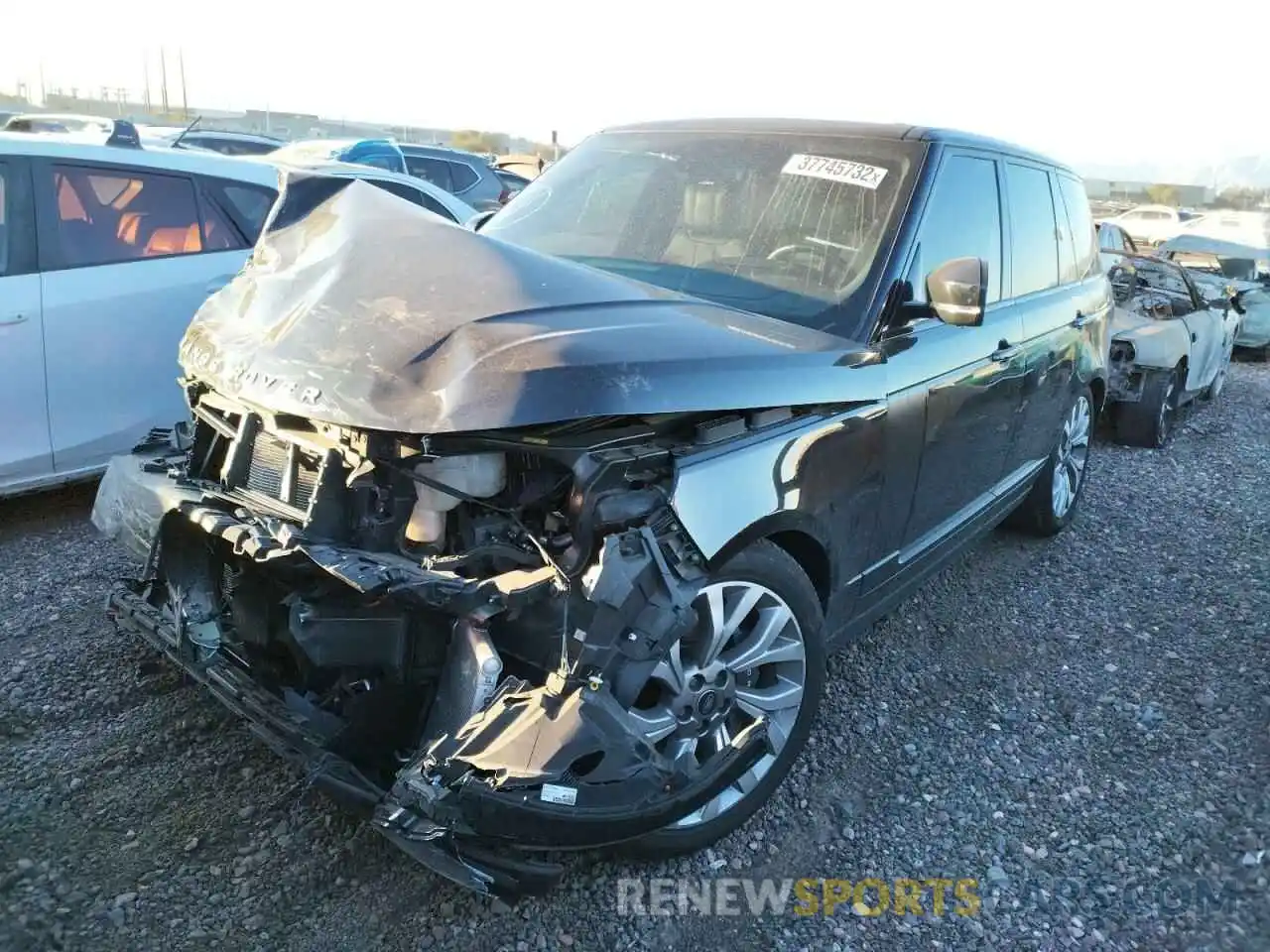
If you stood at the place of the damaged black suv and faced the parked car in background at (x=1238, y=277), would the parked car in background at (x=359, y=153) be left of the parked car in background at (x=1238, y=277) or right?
left

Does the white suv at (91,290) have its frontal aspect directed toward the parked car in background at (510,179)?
no

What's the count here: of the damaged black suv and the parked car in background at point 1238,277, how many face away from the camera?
0

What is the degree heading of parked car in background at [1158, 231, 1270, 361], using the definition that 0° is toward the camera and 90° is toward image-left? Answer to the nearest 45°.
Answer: approximately 45°

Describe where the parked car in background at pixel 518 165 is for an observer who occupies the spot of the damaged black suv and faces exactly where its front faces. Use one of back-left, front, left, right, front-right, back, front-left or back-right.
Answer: back-right

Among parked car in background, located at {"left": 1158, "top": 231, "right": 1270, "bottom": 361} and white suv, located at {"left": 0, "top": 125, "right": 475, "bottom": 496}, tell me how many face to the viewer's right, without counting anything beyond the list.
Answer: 0

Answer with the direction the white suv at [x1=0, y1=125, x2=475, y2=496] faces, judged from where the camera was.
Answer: facing the viewer and to the left of the viewer

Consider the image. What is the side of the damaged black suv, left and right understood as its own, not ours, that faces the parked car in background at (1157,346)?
back

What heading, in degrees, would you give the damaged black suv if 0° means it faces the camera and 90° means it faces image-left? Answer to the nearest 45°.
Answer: approximately 45°

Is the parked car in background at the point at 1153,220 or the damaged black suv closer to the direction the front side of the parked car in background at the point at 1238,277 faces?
the damaged black suv

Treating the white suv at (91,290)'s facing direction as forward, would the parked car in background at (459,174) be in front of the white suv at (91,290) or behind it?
behind

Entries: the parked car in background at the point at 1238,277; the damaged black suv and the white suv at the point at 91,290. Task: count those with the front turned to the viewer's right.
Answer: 0

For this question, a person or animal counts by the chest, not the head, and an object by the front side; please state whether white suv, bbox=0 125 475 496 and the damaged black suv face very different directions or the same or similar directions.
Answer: same or similar directions
